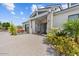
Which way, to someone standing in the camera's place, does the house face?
facing the viewer and to the left of the viewer

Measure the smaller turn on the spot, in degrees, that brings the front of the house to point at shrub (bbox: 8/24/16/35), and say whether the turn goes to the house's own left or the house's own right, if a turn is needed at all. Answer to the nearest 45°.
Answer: approximately 45° to the house's own right

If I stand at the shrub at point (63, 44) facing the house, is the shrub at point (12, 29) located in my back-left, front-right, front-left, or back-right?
front-left

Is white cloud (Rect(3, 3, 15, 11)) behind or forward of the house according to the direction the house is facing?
forward
